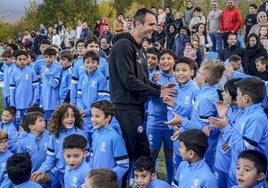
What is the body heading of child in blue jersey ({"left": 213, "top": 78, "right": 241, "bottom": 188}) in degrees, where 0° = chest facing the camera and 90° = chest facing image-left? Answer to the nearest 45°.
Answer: approximately 90°

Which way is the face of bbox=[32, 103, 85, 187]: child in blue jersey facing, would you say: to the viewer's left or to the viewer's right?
to the viewer's right

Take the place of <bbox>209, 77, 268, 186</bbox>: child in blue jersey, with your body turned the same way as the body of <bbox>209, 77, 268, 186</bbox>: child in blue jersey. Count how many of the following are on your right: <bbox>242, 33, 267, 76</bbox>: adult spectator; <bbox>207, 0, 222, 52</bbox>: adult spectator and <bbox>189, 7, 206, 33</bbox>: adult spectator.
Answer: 3

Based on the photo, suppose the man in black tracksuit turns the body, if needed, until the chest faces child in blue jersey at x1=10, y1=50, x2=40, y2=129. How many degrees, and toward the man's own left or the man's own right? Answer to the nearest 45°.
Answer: approximately 135° to the man's own left

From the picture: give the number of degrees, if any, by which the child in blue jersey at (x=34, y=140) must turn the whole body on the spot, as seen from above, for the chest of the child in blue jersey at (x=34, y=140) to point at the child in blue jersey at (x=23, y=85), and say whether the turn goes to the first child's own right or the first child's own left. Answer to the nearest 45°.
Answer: approximately 135° to the first child's own left

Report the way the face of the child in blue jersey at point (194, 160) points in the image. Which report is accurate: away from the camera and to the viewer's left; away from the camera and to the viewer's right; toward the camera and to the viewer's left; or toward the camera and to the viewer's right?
away from the camera and to the viewer's left

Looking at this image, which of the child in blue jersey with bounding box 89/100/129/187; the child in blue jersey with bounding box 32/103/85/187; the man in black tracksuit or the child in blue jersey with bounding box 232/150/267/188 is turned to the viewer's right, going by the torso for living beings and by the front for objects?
the man in black tracksuit

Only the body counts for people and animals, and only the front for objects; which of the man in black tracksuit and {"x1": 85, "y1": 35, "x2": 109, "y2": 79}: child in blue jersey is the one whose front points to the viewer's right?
the man in black tracksuit
